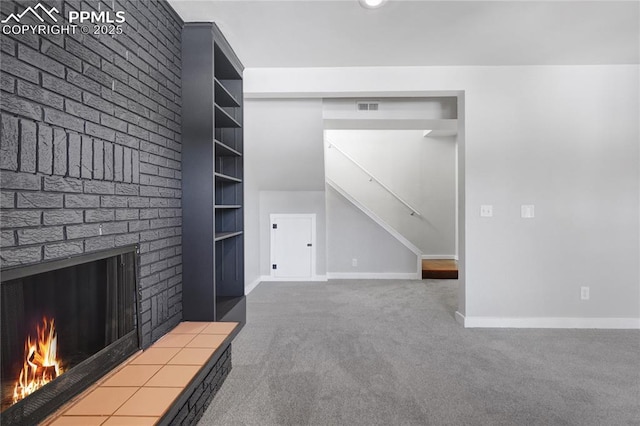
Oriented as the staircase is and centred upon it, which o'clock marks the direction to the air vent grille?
The air vent grille is roughly at 3 o'clock from the staircase.

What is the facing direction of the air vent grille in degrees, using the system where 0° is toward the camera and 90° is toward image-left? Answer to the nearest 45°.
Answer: approximately 0°

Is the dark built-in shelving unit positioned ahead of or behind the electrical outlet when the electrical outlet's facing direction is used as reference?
ahead

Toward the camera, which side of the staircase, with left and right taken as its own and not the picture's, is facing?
right

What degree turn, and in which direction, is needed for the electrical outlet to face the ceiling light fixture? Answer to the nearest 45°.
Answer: approximately 45° to its right

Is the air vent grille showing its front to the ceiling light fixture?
yes

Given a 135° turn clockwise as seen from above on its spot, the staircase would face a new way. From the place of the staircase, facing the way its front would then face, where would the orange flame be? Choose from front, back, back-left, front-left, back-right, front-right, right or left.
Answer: front-left

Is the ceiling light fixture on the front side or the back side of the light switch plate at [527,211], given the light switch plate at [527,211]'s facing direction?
on the front side

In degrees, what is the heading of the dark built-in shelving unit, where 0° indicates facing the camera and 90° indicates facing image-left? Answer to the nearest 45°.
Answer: approximately 270°

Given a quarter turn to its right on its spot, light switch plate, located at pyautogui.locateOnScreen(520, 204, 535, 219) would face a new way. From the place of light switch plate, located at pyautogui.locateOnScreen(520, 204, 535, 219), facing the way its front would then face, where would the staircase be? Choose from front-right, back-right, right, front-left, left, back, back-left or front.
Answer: front-right

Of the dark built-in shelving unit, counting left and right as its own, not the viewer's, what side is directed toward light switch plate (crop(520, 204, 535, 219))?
front
